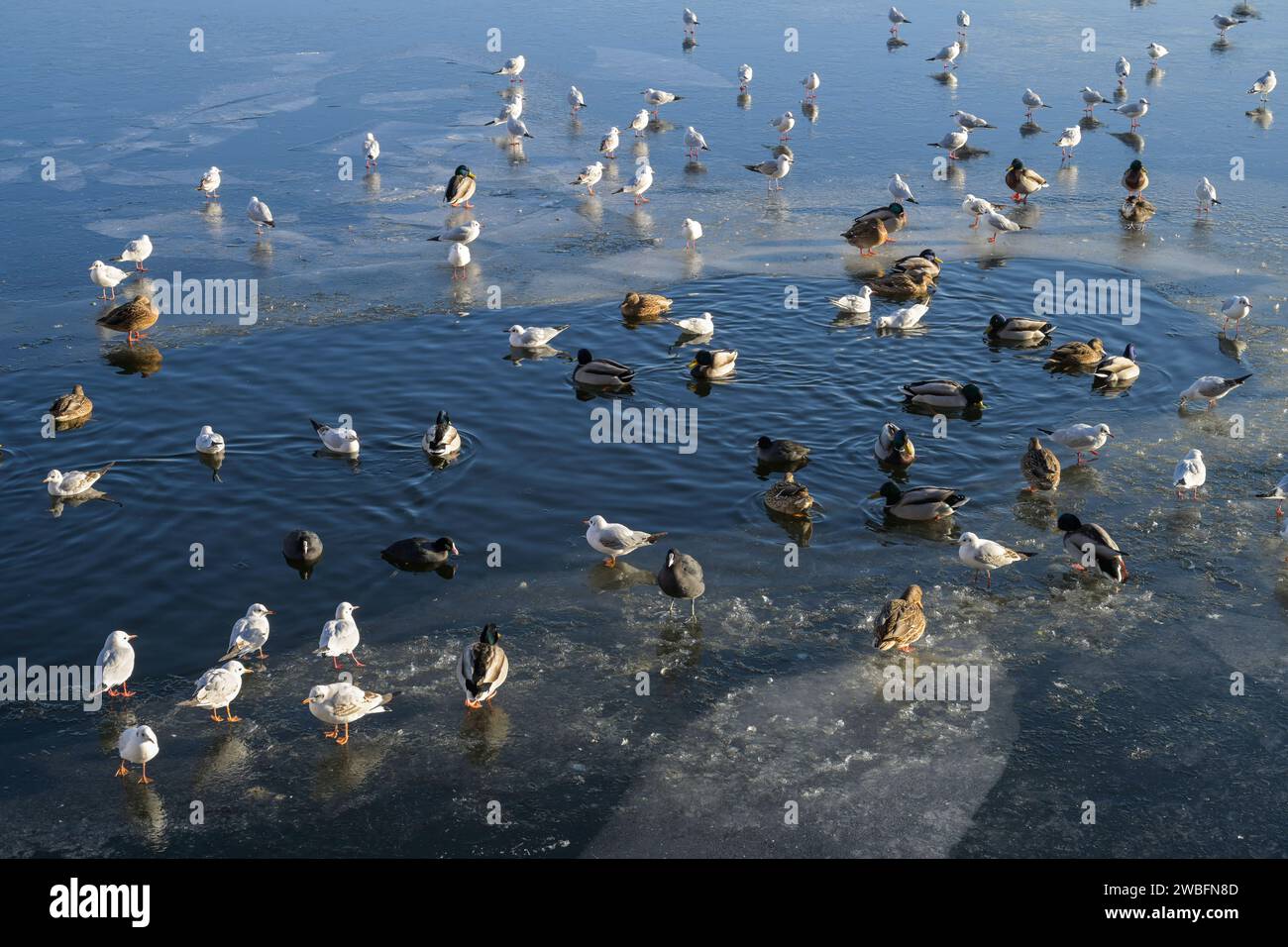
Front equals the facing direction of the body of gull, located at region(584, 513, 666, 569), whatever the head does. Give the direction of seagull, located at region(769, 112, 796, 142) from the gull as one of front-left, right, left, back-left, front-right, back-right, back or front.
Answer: right

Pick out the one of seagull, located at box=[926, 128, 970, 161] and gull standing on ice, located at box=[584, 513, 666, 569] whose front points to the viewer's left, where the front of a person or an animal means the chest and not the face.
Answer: the gull standing on ice

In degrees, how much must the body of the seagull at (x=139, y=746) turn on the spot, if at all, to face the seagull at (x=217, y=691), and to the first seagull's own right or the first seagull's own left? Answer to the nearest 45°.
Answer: approximately 90° to the first seagull's own left

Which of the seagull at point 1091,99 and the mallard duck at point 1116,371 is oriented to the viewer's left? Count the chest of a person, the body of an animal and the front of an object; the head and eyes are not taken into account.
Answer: the seagull

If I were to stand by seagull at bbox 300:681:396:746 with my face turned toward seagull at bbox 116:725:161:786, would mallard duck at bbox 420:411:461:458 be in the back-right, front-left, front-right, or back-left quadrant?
back-right

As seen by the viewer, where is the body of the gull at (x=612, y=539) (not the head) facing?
to the viewer's left

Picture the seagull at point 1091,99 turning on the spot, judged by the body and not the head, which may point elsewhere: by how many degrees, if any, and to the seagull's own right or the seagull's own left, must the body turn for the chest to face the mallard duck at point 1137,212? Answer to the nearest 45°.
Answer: approximately 90° to the seagull's own left

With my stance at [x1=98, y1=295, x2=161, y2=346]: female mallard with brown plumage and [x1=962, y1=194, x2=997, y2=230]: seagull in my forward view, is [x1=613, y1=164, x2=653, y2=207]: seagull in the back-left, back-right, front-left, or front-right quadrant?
front-left

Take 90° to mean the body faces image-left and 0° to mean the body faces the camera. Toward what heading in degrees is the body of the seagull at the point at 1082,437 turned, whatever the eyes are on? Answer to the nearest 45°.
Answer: approximately 270°

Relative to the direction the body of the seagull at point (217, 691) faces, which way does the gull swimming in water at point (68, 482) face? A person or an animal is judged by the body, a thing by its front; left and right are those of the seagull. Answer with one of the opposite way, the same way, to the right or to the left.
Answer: the opposite way

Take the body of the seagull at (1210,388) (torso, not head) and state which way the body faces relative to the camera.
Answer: to the viewer's left

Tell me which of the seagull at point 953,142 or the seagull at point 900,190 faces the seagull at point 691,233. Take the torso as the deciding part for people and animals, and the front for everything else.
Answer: the seagull at point 900,190

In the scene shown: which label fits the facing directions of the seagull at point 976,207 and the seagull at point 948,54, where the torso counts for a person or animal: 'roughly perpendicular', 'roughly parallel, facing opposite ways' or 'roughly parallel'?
roughly parallel, facing opposite ways

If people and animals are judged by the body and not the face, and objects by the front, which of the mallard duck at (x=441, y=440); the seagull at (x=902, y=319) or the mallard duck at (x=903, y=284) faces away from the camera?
the mallard duck at (x=441, y=440)

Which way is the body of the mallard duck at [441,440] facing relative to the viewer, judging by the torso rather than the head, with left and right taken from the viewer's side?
facing away from the viewer
